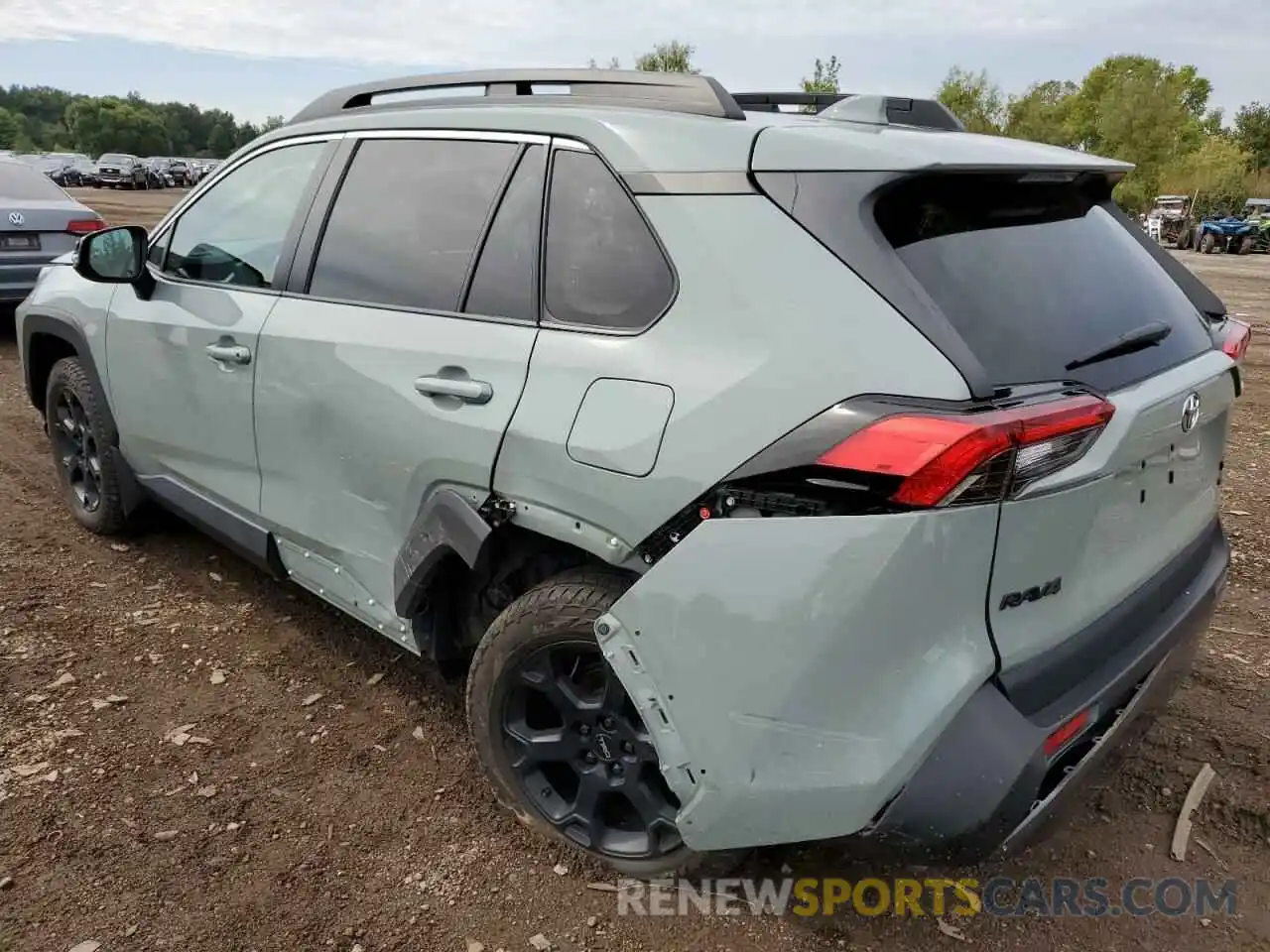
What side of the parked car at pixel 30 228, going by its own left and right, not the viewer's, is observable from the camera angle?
back

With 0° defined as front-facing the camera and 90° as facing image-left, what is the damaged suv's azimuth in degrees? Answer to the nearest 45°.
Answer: approximately 135°

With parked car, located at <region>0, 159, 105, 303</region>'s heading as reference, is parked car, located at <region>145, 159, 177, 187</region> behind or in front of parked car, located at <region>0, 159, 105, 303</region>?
in front

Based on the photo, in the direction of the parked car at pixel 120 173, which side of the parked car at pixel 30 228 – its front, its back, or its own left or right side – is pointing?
front

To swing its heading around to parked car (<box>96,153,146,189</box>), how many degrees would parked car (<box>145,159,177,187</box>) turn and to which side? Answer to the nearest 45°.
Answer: approximately 90° to its right

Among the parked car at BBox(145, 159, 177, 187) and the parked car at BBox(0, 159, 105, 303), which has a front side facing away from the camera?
the parked car at BBox(0, 159, 105, 303)

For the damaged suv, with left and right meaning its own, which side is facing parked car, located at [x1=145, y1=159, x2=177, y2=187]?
front

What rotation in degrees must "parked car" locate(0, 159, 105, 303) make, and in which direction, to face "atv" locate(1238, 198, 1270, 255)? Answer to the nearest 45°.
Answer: approximately 90° to its right

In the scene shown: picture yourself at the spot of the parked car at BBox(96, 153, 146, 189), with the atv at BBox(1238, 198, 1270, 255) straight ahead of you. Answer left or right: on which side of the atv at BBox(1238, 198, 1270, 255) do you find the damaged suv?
right

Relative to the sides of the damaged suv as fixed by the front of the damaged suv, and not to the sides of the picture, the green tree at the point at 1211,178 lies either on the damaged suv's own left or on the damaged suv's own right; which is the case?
on the damaged suv's own right

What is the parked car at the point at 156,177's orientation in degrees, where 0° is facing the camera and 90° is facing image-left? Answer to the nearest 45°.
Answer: approximately 315°

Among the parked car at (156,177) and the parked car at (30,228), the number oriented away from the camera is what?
1

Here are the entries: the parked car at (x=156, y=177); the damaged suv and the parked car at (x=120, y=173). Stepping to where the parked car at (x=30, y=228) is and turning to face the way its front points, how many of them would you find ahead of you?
2
